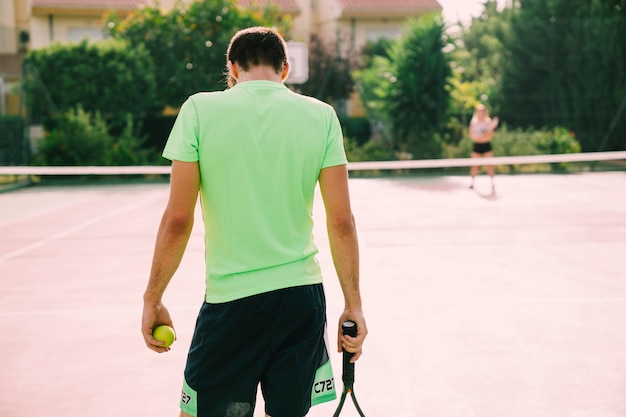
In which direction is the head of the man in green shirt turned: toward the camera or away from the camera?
away from the camera

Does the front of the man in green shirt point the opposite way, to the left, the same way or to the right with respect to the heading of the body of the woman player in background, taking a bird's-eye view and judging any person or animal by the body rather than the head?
the opposite way

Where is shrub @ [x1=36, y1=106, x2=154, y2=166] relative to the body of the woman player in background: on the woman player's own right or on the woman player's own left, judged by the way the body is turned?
on the woman player's own right

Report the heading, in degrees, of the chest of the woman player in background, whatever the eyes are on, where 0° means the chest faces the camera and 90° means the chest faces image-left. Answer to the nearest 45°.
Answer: approximately 0°

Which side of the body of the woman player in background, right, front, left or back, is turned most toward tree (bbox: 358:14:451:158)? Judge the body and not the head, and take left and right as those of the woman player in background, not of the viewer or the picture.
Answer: back

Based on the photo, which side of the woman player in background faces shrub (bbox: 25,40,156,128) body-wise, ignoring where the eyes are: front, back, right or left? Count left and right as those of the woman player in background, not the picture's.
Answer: right

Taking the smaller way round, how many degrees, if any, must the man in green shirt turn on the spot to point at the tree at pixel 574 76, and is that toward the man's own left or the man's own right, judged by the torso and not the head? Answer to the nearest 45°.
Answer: approximately 45° to the man's own right

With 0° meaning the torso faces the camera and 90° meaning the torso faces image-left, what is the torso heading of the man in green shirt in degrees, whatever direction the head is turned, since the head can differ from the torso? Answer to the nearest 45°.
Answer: approximately 180°

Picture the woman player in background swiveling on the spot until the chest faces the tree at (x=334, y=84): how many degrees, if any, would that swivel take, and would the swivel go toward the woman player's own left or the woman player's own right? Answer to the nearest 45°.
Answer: approximately 135° to the woman player's own right

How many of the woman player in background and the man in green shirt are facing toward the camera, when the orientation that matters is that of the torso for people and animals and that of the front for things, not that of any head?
1

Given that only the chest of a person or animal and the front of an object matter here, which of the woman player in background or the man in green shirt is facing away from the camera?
the man in green shirt

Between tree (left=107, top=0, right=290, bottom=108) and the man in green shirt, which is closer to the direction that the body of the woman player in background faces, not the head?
the man in green shirt
